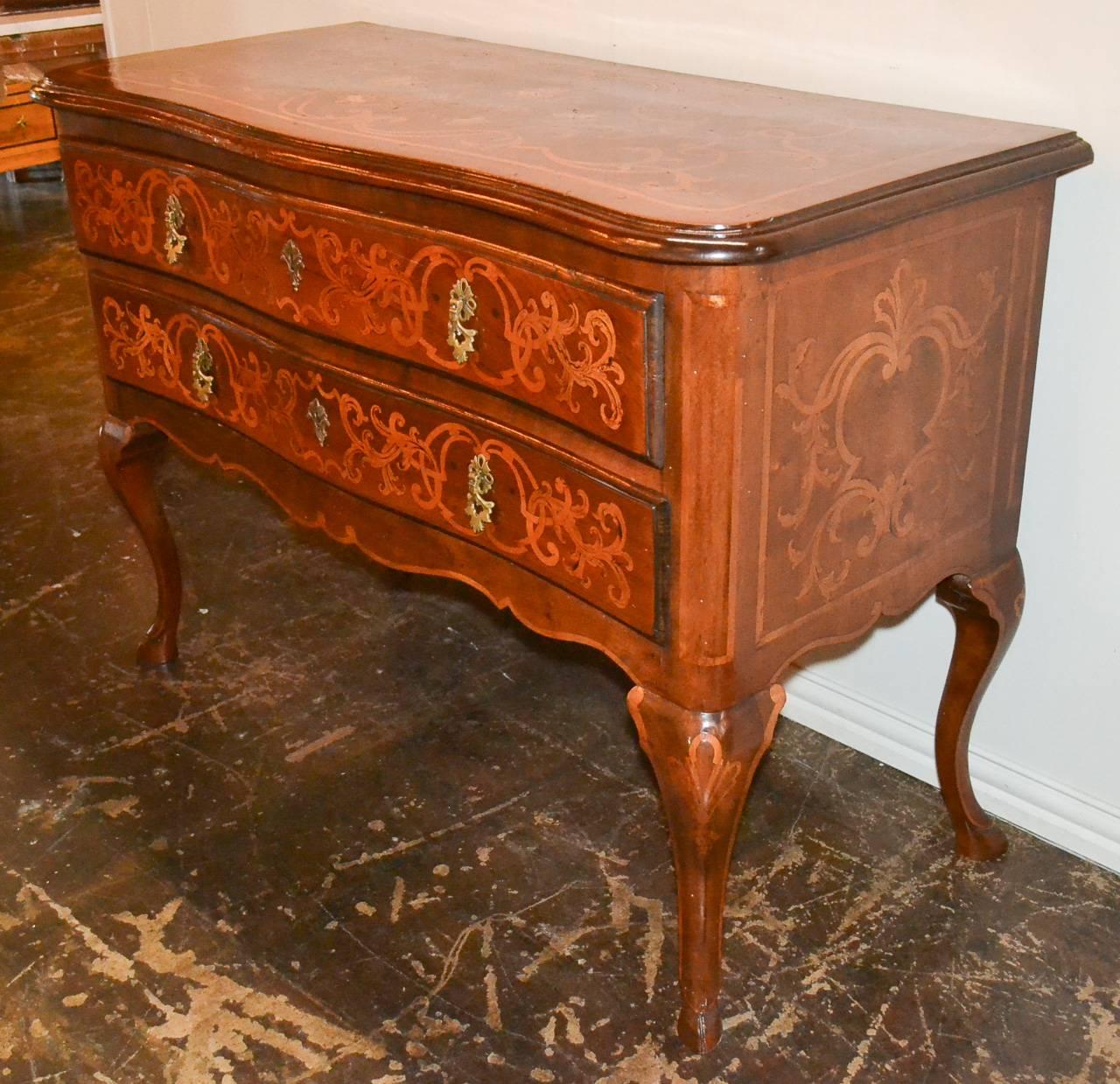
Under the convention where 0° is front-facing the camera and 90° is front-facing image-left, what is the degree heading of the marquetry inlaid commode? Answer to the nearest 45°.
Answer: approximately 45°
